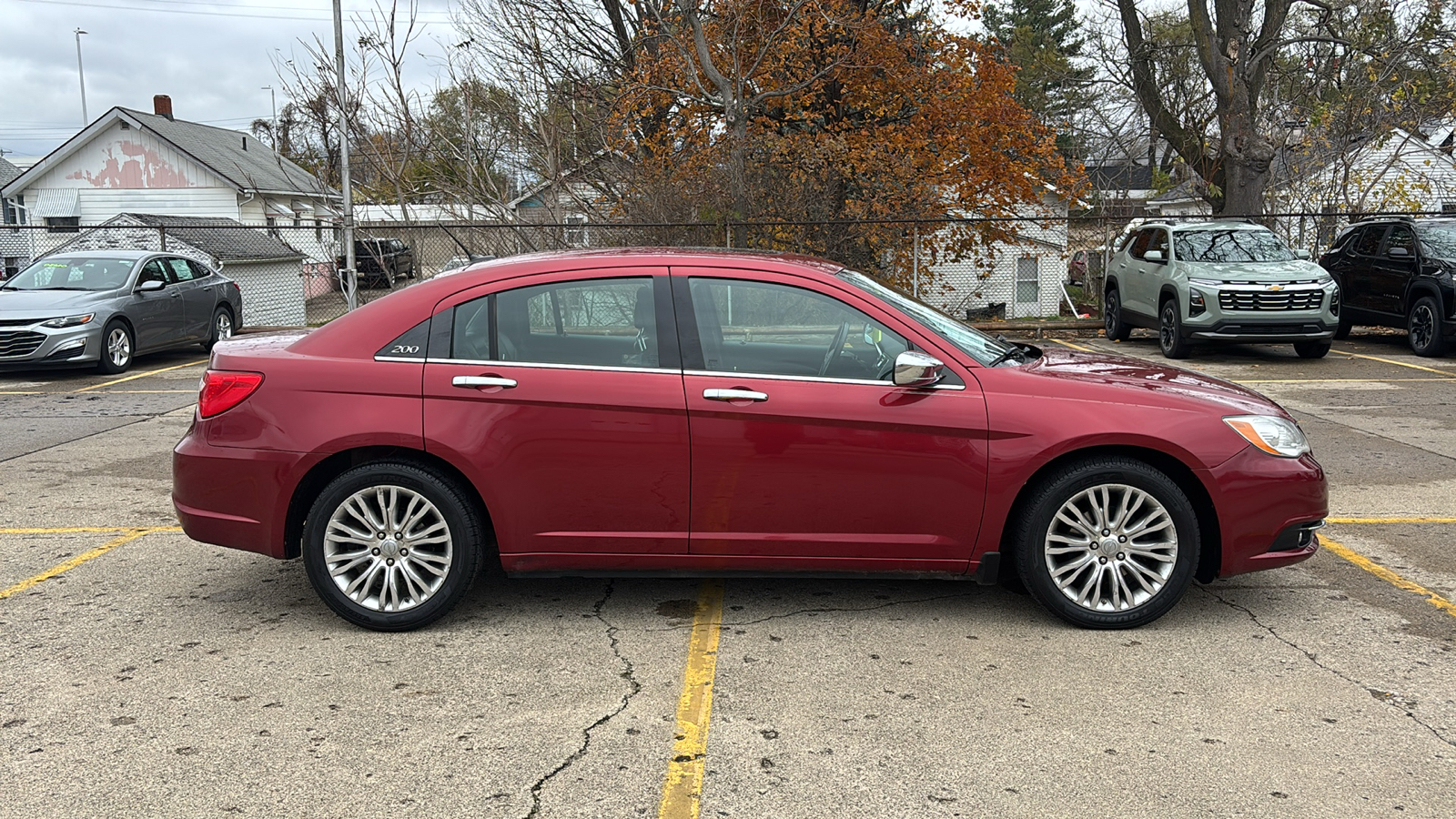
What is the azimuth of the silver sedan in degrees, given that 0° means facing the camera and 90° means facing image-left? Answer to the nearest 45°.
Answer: approximately 45°

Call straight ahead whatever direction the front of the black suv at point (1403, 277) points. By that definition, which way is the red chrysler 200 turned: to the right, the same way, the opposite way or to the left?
to the left

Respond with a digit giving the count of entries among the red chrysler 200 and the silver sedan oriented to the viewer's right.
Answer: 1

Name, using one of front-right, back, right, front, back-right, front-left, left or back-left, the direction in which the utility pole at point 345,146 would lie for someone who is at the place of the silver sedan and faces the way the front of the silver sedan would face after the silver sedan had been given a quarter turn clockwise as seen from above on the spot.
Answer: right

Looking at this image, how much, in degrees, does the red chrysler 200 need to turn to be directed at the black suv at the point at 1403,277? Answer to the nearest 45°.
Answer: approximately 45° to its left

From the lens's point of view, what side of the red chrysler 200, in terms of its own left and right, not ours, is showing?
right

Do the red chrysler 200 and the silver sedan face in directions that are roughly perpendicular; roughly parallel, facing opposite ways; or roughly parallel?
roughly perpendicular

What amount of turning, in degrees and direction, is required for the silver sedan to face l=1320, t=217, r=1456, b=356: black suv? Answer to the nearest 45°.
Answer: approximately 90° to its left

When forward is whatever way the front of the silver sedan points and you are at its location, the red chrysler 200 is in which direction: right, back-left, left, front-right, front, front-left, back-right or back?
front-left

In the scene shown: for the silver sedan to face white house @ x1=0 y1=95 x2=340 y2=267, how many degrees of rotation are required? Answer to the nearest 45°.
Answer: approximately 135° to its right

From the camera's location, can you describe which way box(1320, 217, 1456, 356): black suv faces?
facing the viewer and to the right of the viewer

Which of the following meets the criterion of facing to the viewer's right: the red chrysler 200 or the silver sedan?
the red chrysler 200

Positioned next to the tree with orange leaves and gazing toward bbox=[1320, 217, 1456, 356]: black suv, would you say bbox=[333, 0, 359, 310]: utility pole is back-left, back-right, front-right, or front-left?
back-right

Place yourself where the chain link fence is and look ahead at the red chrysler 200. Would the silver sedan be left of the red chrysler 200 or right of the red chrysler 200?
right

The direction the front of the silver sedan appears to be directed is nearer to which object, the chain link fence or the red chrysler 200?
the red chrysler 200

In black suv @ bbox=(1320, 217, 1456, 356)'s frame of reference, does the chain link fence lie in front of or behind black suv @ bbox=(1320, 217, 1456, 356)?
behind

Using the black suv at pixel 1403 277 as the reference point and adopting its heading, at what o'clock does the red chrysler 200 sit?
The red chrysler 200 is roughly at 2 o'clock from the black suv.

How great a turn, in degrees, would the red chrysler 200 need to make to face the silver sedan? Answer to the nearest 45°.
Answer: approximately 135° to its left
